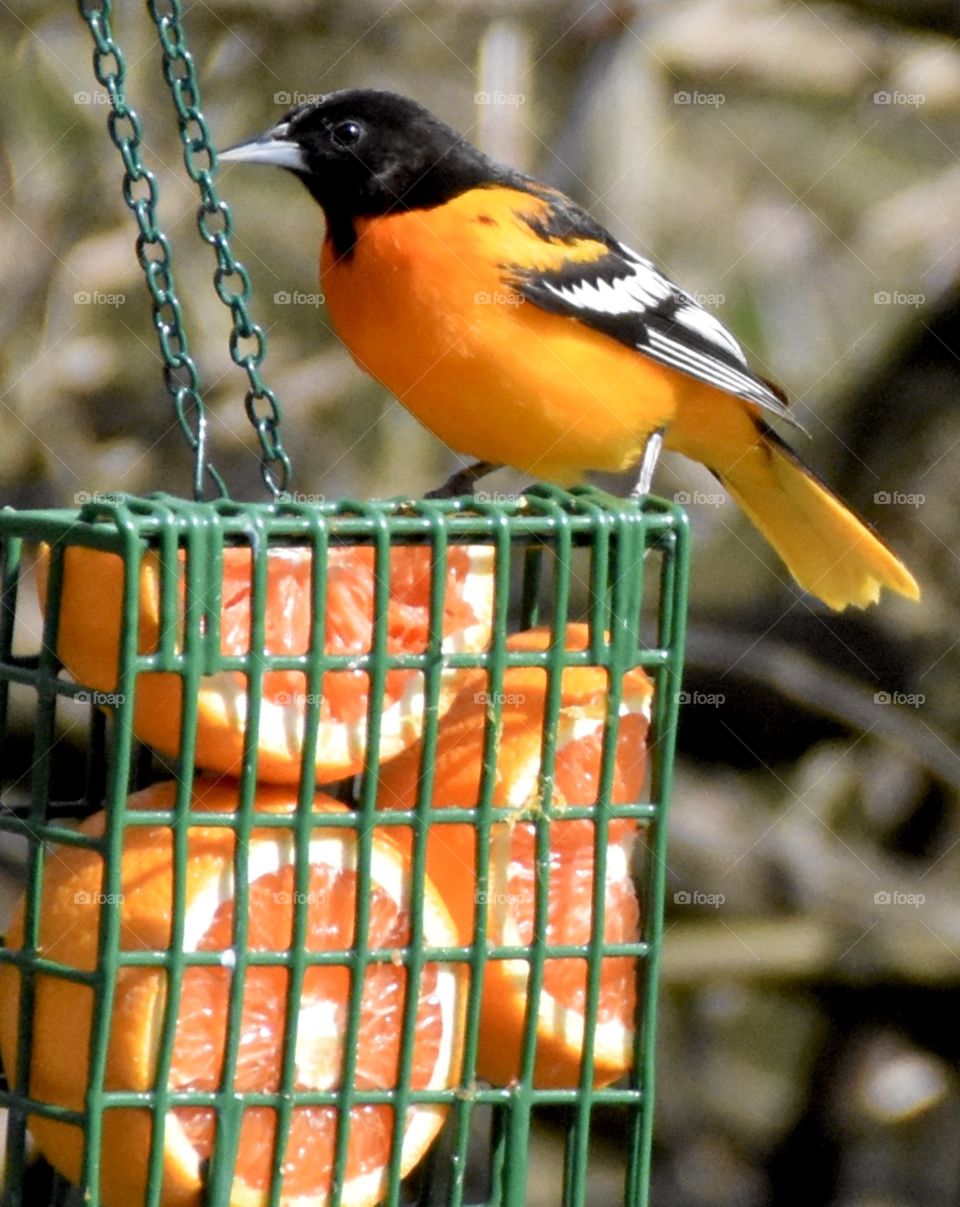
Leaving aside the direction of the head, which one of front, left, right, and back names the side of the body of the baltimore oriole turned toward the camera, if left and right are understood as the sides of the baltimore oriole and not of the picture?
left
